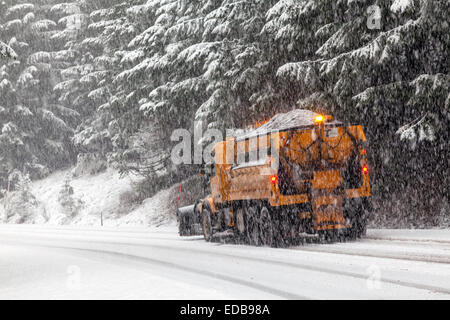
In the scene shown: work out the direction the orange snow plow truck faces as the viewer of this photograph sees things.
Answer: facing away from the viewer and to the left of the viewer
